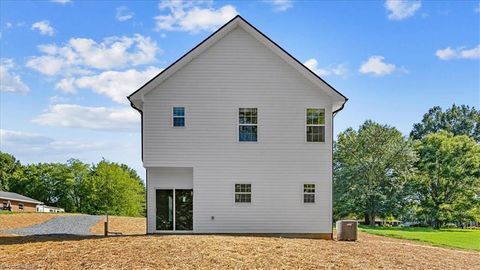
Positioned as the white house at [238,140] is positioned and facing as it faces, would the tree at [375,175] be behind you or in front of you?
in front

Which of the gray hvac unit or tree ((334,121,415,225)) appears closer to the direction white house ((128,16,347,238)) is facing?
the tree

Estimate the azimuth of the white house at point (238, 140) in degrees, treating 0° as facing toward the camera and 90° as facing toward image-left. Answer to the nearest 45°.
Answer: approximately 180°

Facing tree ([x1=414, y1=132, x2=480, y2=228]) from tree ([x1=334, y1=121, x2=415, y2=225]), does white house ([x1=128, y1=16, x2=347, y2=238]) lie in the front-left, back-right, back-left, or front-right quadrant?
back-right

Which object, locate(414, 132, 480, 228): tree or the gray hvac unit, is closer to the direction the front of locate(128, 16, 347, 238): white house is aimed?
the tree

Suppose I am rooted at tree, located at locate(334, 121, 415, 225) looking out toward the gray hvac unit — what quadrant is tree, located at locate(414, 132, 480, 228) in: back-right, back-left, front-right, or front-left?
back-left

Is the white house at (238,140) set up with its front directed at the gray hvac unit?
no

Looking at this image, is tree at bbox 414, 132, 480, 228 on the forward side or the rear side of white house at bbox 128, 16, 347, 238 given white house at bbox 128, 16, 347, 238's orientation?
on the forward side
